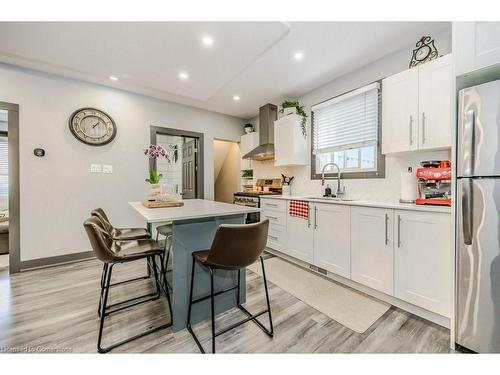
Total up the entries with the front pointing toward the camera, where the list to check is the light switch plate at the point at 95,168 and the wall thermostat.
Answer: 2

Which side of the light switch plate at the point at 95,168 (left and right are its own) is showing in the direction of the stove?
left

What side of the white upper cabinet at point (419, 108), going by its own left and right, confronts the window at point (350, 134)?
right

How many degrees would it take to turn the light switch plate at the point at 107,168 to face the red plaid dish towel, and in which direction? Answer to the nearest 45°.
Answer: approximately 45° to its left

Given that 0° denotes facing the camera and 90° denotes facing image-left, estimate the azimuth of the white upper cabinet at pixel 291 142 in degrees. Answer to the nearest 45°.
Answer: approximately 45°

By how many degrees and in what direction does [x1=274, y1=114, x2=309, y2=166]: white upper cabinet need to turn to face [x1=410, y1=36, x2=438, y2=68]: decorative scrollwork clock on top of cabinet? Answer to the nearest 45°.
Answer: approximately 90° to its left

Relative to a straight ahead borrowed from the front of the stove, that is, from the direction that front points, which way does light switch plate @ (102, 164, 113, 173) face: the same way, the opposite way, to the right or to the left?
to the left

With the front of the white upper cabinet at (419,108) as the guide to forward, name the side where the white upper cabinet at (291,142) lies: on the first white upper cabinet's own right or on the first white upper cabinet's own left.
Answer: on the first white upper cabinet's own right

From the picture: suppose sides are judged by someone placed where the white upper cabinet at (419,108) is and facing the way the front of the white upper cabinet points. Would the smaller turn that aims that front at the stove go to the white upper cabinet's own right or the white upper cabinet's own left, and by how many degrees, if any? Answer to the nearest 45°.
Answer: approximately 45° to the white upper cabinet's own right

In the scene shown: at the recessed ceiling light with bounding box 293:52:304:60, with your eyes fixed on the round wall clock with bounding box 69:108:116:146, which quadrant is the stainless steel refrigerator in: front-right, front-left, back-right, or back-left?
back-left

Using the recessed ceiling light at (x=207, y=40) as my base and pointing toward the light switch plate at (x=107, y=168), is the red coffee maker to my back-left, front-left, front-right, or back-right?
back-right

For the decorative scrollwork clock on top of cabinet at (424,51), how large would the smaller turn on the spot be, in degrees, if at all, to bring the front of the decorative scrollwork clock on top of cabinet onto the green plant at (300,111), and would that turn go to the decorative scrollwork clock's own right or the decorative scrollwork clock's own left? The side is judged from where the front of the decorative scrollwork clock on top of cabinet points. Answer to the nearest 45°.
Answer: approximately 45° to the decorative scrollwork clock's own right
